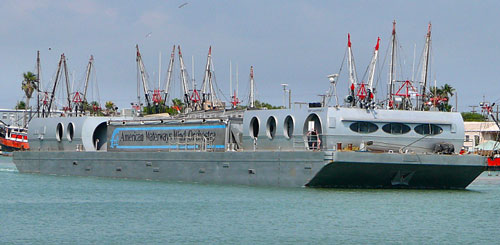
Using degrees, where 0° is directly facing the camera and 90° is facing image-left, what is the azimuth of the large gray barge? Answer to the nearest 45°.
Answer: approximately 315°
